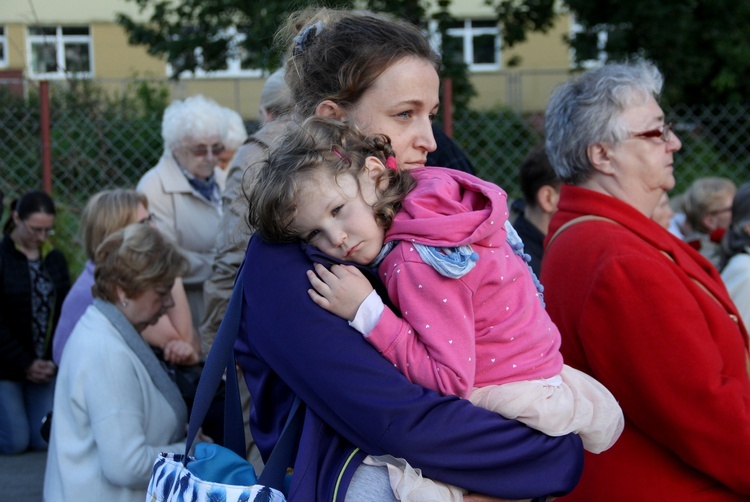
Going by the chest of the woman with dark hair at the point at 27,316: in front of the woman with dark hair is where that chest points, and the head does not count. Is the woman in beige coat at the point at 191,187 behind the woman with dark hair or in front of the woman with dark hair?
in front

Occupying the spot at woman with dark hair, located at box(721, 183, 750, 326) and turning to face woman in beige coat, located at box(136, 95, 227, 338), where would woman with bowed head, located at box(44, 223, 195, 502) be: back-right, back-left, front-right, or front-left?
front-left

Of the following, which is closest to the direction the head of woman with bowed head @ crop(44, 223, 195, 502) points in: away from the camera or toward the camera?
toward the camera

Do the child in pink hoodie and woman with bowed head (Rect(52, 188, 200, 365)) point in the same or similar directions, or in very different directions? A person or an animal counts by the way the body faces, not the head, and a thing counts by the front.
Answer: very different directions

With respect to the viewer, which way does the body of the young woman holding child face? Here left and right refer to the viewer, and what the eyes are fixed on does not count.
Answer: facing to the right of the viewer

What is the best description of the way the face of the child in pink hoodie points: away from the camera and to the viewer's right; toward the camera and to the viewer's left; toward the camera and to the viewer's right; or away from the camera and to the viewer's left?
toward the camera and to the viewer's left

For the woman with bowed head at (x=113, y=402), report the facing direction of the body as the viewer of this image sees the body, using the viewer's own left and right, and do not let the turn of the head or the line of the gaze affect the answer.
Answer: facing to the right of the viewer
